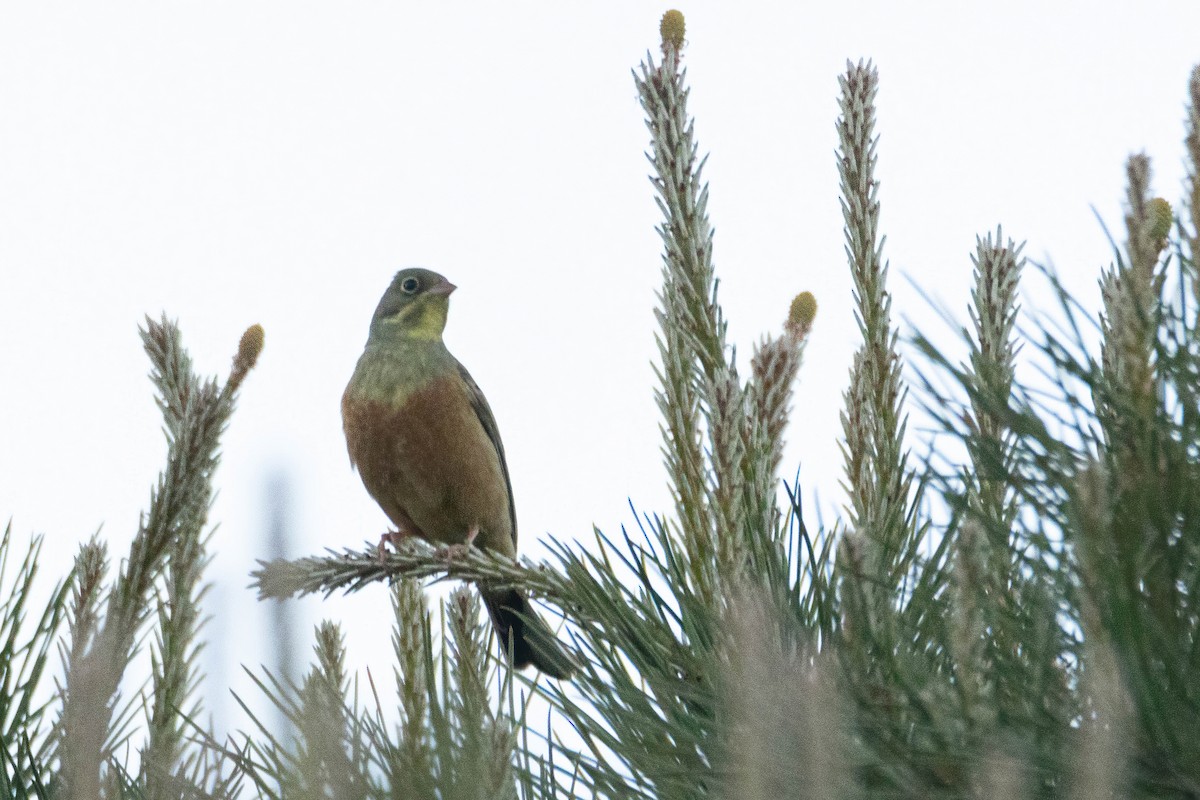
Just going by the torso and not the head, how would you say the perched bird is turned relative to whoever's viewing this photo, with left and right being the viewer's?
facing the viewer and to the left of the viewer
